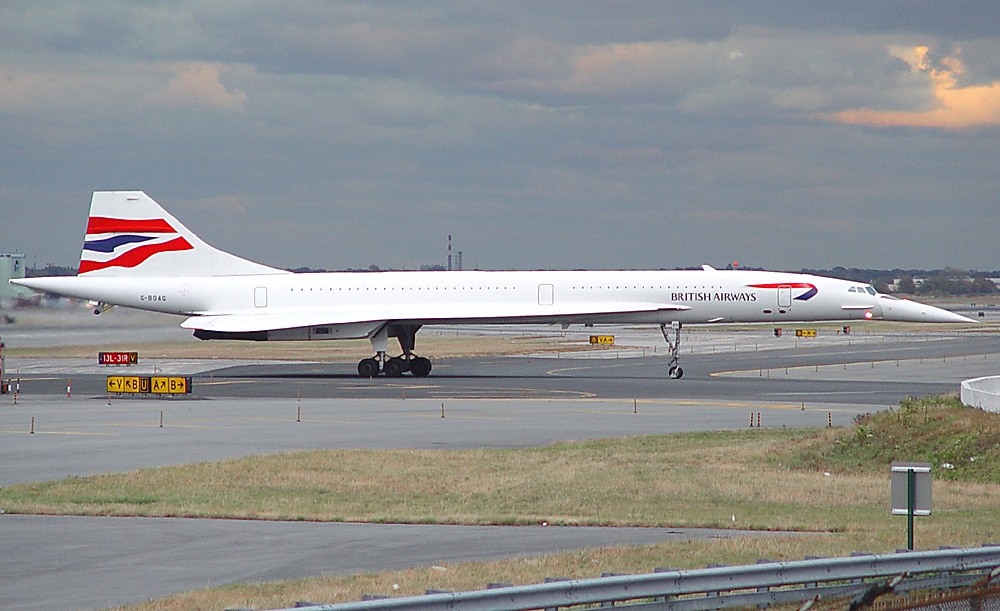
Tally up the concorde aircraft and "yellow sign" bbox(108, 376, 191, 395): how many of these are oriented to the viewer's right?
1

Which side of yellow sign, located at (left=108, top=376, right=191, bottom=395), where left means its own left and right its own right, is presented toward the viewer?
front

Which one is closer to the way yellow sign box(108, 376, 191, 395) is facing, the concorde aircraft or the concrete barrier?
the concrete barrier

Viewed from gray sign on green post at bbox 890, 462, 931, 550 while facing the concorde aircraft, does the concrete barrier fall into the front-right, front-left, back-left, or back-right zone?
front-right

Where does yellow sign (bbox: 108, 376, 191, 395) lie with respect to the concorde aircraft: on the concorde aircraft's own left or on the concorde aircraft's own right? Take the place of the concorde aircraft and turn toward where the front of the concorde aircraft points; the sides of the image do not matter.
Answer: on the concorde aircraft's own right

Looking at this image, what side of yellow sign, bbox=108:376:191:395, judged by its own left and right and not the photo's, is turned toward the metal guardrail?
front

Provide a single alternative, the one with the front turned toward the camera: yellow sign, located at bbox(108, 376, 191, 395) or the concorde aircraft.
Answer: the yellow sign

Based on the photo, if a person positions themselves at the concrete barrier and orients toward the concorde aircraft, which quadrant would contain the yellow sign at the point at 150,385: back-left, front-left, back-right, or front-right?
front-left

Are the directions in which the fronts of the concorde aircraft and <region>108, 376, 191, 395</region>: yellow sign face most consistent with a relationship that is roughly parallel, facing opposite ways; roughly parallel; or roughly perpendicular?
roughly perpendicular

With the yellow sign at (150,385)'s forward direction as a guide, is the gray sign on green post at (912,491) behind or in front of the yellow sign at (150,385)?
in front

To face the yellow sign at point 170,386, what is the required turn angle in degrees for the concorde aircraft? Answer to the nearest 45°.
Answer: approximately 135° to its right

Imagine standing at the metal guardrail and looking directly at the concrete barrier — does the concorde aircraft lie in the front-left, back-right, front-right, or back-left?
front-left

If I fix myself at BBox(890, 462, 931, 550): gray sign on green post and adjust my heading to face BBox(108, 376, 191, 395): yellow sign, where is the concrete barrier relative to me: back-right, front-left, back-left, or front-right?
front-right

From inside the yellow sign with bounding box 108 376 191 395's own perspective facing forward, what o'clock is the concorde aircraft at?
The concorde aircraft is roughly at 8 o'clock from the yellow sign.

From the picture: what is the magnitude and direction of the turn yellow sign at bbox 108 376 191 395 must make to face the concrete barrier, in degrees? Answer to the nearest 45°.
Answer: approximately 45° to its left

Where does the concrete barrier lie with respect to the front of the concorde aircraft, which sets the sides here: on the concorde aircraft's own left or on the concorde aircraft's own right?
on the concorde aircraft's own right

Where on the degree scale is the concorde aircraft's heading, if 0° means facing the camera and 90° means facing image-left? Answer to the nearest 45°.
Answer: approximately 270°
